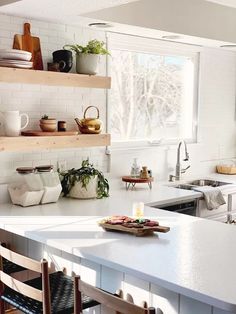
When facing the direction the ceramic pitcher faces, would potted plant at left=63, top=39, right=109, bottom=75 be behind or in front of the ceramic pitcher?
behind

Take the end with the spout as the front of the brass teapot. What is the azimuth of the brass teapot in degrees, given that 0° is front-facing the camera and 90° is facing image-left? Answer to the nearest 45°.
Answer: approximately 90°

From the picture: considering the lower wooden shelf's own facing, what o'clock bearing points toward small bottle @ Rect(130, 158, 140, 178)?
The small bottle is roughly at 9 o'clock from the lower wooden shelf.

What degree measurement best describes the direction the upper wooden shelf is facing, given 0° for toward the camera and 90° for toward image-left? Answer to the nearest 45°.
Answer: approximately 315°

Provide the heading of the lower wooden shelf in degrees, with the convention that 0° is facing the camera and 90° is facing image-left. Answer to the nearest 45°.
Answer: approximately 315°

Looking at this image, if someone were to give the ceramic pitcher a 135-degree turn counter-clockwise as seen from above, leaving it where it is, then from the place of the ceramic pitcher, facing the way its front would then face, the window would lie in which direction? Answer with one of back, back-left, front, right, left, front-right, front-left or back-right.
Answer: left

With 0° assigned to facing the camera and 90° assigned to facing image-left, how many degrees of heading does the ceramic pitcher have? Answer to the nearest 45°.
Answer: approximately 90°
